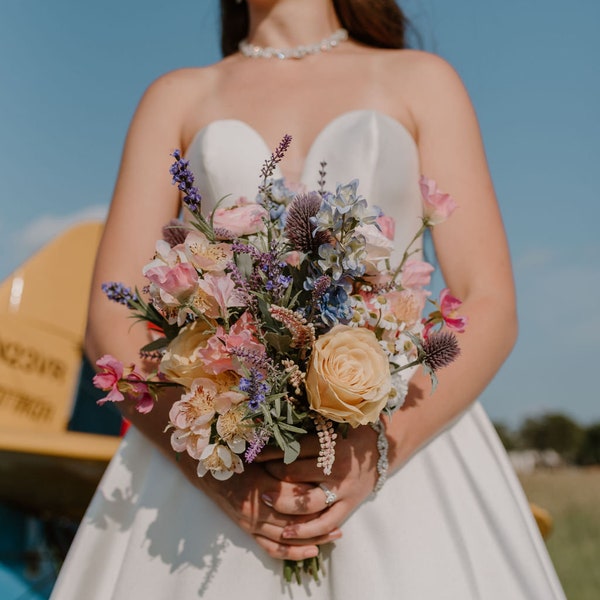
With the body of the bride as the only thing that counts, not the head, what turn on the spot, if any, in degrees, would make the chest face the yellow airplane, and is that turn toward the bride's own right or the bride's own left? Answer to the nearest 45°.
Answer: approximately 135° to the bride's own right

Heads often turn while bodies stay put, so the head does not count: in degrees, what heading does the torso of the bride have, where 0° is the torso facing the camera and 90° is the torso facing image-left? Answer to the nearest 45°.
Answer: approximately 0°
